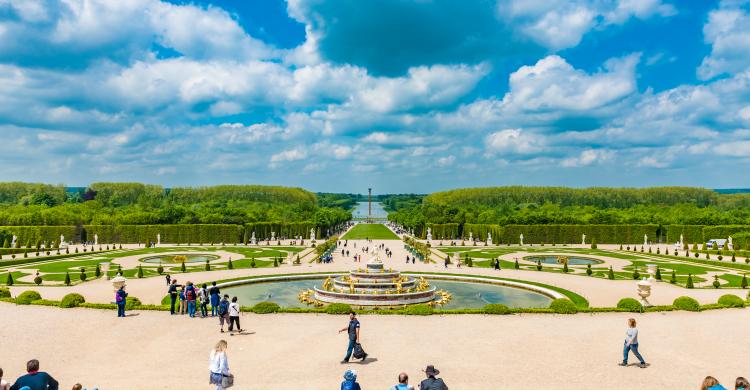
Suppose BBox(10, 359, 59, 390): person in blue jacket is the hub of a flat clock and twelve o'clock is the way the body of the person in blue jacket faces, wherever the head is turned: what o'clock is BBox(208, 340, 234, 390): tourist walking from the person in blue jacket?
The tourist walking is roughly at 3 o'clock from the person in blue jacket.

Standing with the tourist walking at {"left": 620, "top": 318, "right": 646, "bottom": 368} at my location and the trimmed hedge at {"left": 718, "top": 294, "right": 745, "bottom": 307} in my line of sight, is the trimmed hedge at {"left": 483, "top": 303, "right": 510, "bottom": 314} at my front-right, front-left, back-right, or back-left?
front-left

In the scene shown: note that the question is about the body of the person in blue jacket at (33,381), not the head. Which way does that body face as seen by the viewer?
away from the camera

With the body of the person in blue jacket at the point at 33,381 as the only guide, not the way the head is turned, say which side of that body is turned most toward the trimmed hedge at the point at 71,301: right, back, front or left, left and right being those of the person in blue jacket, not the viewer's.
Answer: front

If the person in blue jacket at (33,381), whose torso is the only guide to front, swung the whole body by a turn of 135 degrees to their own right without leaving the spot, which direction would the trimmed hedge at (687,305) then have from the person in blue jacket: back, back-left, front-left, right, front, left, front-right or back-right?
front-left

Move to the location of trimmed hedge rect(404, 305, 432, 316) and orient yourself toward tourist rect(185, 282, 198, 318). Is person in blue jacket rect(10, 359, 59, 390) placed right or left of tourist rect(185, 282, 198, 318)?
left

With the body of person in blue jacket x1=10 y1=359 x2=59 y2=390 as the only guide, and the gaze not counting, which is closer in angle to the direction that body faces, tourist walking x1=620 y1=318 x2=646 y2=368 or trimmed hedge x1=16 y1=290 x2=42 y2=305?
the trimmed hedge

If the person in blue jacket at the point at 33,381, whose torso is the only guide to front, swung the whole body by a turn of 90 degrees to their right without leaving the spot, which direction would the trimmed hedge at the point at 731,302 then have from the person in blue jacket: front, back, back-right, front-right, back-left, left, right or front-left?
front

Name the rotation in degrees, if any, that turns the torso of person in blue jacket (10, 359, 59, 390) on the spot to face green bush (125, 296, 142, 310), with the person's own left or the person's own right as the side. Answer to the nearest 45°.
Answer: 0° — they already face it
